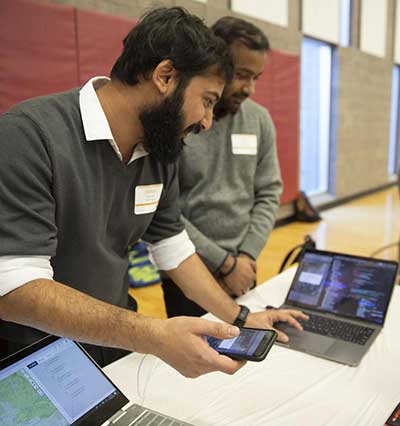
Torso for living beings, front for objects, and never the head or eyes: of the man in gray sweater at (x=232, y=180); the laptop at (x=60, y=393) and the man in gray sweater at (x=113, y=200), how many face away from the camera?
0

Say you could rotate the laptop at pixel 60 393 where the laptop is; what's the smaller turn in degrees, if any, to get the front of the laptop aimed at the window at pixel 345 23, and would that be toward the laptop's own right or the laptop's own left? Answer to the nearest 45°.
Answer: approximately 90° to the laptop's own left

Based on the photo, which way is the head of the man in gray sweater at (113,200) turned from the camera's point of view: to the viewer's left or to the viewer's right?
to the viewer's right

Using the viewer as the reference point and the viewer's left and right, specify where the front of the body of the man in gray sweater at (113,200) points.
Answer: facing the viewer and to the right of the viewer

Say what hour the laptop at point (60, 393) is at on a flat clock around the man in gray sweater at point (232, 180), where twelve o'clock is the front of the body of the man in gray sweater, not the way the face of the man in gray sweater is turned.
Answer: The laptop is roughly at 2 o'clock from the man in gray sweater.

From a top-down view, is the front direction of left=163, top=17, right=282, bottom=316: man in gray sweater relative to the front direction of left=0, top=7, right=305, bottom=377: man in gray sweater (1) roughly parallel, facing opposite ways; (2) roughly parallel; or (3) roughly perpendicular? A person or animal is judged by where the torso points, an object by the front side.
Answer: roughly parallel

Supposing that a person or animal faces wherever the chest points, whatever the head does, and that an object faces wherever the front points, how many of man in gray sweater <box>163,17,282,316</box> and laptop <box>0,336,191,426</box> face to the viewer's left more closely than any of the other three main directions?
0

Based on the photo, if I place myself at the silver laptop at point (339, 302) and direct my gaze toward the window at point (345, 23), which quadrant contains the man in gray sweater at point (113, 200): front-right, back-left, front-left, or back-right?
back-left
